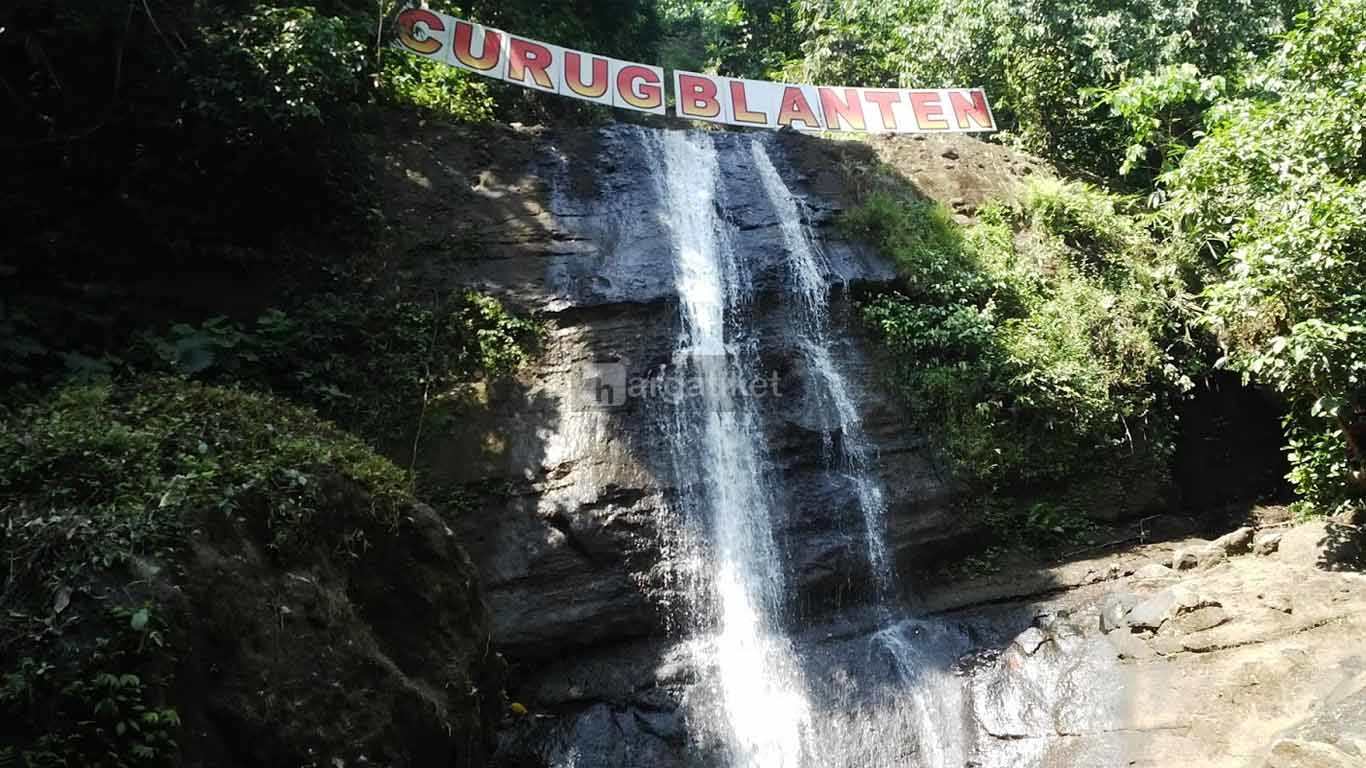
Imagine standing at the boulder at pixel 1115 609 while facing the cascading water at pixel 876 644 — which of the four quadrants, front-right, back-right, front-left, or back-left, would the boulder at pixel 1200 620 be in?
back-left

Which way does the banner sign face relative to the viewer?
toward the camera
